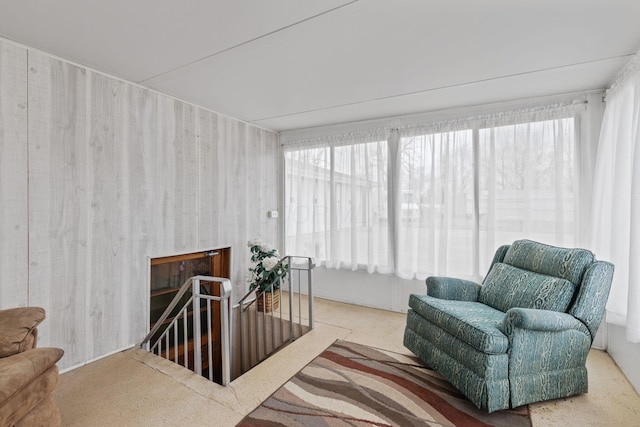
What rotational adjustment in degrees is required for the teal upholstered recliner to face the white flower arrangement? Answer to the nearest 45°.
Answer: approximately 45° to its right

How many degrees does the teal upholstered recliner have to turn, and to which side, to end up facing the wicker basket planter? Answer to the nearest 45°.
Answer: approximately 45° to its right

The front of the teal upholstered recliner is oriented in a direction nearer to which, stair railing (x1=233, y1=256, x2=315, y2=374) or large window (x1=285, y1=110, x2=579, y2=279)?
the stair railing

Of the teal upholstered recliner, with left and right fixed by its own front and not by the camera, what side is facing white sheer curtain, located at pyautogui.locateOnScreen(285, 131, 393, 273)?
right

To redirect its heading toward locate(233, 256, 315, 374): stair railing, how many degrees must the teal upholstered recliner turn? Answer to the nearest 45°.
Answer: approximately 45° to its right

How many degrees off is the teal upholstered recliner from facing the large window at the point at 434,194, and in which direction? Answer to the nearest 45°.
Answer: approximately 90° to its right

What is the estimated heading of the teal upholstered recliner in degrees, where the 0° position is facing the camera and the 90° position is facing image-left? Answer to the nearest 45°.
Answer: approximately 45°
